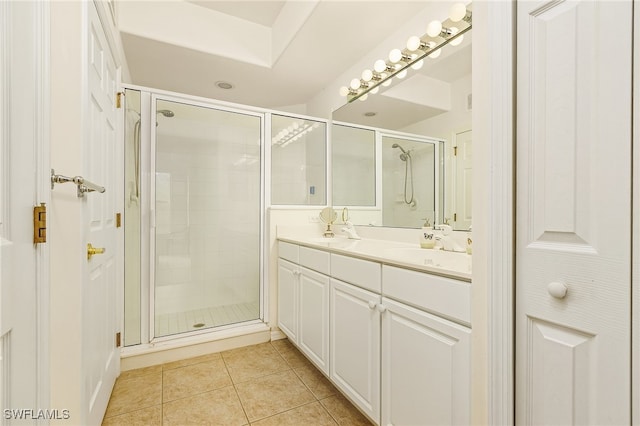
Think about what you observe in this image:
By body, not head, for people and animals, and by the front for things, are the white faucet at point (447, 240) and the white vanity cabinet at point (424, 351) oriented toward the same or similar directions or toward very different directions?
same or similar directions

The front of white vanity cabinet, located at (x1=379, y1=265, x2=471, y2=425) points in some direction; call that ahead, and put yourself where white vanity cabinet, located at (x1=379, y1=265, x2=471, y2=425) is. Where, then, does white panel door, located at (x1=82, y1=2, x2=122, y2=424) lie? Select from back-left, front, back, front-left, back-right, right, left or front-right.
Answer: front-right

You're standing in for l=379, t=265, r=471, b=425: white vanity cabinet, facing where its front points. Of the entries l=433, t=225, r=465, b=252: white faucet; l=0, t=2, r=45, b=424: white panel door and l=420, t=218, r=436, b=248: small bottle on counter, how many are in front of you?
1

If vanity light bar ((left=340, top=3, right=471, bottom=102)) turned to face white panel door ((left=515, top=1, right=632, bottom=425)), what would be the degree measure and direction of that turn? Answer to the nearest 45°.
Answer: approximately 45° to its left

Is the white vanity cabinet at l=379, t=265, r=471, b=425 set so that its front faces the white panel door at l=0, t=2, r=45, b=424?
yes

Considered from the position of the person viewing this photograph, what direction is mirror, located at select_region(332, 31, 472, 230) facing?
facing the viewer and to the left of the viewer

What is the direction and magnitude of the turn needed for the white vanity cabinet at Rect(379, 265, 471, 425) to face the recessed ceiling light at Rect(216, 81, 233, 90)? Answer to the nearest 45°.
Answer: approximately 90° to its right

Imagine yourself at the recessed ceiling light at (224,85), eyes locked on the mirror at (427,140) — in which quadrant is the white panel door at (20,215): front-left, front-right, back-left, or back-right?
front-right

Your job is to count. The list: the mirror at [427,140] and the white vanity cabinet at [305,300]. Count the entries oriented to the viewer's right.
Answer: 0

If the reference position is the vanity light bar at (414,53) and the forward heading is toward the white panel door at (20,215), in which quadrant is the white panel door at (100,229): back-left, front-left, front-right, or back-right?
front-right

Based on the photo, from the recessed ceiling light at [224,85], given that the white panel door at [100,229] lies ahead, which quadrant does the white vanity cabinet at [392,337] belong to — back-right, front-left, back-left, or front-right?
front-left

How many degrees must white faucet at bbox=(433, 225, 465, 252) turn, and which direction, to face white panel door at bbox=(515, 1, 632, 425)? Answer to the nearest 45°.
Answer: approximately 45° to its left

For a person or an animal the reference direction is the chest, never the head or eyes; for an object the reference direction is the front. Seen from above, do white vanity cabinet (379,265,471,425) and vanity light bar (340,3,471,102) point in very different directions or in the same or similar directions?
same or similar directions

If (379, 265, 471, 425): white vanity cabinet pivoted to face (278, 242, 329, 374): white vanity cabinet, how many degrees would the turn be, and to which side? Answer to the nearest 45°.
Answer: approximately 90° to its right

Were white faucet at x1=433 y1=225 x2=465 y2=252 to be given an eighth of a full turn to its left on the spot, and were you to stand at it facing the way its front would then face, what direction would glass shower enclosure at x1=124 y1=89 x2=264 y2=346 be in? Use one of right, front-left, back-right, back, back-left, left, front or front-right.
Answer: right

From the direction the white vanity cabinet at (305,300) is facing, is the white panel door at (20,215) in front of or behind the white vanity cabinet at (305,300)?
in front

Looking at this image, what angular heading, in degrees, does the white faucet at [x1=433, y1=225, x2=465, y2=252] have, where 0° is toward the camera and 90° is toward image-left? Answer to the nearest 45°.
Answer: approximately 45°
